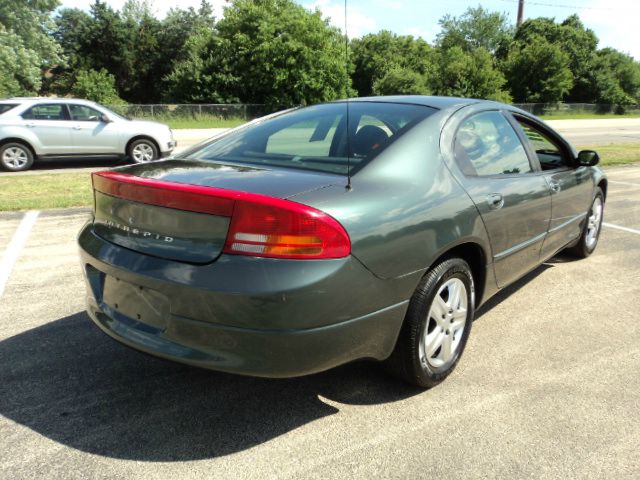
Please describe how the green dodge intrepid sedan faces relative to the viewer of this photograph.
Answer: facing away from the viewer and to the right of the viewer

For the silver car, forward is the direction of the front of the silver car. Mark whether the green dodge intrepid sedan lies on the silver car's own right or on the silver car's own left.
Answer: on the silver car's own right

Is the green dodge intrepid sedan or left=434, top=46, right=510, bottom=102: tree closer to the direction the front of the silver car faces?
the tree

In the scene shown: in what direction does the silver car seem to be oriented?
to the viewer's right

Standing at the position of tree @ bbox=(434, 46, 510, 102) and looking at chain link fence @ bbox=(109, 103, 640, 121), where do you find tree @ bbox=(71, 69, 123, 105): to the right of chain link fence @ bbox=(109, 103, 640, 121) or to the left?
right

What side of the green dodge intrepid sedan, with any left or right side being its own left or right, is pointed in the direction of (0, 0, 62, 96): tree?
left

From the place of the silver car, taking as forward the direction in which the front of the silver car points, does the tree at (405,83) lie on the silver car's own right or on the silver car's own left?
on the silver car's own left

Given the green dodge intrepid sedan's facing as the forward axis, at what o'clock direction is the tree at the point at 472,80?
The tree is roughly at 11 o'clock from the green dodge intrepid sedan.

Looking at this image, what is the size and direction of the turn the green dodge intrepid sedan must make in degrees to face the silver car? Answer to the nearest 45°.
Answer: approximately 90° to its left
